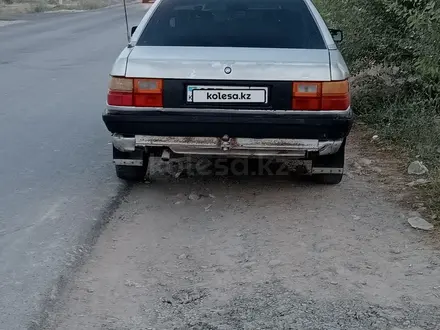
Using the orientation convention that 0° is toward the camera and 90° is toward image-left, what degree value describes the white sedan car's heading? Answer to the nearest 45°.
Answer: approximately 180°
